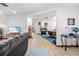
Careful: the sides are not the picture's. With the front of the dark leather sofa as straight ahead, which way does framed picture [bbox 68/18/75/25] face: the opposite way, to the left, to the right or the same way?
to the left

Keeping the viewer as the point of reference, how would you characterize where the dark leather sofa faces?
facing away from the viewer and to the left of the viewer

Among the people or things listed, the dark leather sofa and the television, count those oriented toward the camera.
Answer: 1

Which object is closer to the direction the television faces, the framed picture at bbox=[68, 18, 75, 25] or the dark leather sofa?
the dark leather sofa

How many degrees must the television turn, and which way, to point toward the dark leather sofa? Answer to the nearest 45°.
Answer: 0° — it already faces it

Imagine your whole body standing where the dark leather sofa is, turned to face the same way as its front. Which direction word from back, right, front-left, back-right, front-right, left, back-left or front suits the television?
front-right

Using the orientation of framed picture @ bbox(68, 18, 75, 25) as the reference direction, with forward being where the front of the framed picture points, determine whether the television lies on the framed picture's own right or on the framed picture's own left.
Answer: on the framed picture's own right

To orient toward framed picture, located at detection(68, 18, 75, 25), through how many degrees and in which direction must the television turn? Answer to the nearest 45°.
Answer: approximately 45° to its left

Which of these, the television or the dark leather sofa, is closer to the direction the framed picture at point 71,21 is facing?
the dark leather sofa
